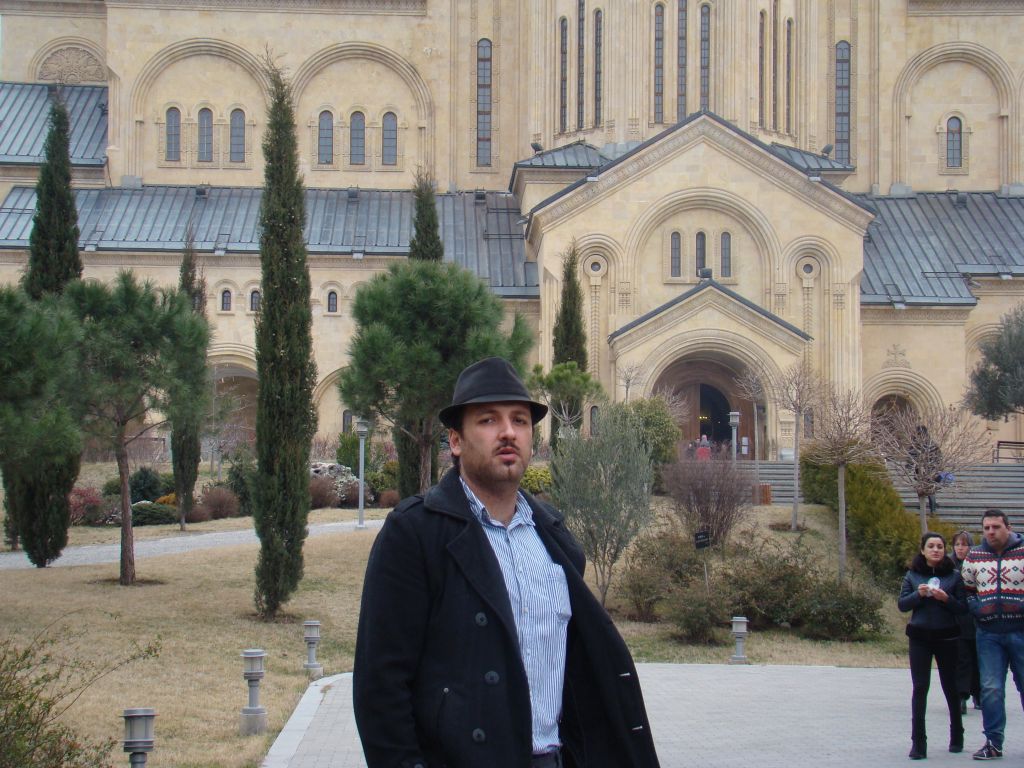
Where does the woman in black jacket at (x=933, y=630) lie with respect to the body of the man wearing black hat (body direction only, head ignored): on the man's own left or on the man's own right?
on the man's own left

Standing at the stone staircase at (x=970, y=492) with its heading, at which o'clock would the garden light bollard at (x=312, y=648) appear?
The garden light bollard is roughly at 1 o'clock from the stone staircase.

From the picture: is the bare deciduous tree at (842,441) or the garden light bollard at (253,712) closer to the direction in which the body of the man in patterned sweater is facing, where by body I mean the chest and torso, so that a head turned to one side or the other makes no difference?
the garden light bollard

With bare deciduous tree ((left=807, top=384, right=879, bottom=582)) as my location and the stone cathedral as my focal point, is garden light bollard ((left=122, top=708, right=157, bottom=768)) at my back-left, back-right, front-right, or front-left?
back-left

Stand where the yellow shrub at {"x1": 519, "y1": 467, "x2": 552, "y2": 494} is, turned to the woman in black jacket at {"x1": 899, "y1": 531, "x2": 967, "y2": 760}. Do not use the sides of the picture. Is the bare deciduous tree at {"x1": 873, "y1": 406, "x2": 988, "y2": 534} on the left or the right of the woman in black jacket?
left

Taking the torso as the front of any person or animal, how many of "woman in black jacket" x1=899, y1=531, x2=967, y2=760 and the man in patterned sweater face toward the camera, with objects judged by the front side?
2

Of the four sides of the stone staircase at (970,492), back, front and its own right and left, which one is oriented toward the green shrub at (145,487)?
right
